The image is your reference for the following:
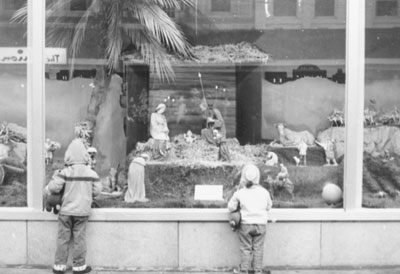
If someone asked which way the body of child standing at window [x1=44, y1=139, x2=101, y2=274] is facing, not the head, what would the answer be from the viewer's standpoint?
away from the camera

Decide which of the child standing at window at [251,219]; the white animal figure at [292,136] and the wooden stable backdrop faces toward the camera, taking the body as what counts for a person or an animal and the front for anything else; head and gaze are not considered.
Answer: the wooden stable backdrop

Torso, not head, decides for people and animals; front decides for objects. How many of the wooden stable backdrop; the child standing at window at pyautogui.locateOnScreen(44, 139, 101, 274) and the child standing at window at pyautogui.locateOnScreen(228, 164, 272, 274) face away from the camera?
2

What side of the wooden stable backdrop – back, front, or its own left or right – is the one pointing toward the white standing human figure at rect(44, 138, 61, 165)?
right

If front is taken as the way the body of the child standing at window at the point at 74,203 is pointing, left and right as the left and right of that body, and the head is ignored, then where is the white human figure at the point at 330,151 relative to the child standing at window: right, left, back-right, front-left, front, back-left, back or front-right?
right

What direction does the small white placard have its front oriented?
toward the camera

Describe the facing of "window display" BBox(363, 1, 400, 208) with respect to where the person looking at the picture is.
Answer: facing the viewer

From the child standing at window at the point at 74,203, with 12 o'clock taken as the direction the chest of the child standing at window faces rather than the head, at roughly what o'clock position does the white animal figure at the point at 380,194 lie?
The white animal figure is roughly at 3 o'clock from the child standing at window.

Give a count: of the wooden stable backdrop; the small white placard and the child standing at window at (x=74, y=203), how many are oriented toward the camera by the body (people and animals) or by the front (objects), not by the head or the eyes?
2

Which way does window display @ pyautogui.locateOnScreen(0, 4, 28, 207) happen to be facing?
toward the camera

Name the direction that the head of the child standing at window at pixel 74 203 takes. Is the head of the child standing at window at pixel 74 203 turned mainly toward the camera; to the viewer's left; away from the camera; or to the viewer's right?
away from the camera

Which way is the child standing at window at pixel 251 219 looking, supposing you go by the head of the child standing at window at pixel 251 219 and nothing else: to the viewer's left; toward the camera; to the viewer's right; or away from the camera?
away from the camera

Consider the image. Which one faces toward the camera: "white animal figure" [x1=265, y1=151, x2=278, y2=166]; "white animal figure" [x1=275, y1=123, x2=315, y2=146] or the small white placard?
the small white placard
